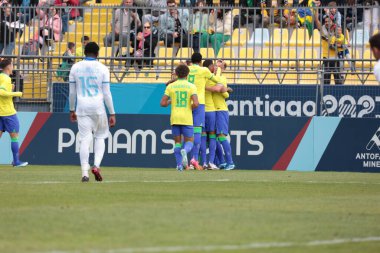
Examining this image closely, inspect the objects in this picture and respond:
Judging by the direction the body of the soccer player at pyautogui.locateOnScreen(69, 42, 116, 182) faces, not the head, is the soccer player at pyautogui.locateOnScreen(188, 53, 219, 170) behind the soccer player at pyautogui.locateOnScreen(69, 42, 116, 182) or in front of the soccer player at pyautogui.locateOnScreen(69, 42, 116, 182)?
in front

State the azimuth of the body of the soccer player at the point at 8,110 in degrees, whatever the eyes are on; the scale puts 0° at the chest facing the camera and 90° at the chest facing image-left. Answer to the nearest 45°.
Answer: approximately 270°

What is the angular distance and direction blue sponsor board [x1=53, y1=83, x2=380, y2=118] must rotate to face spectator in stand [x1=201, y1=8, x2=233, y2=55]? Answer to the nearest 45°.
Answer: approximately 135° to its right

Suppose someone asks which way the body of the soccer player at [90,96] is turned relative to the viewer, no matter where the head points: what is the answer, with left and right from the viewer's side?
facing away from the viewer

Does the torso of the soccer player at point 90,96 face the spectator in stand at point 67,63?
yes

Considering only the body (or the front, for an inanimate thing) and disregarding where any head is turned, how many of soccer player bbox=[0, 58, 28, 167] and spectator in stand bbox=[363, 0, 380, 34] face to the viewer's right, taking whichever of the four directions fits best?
1

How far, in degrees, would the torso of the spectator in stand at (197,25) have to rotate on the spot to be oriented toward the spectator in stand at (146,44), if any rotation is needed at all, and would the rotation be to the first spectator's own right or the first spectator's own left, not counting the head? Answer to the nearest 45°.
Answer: approximately 90° to the first spectator's own right

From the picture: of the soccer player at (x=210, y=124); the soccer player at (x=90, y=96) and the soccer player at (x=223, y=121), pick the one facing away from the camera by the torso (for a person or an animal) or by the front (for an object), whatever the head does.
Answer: the soccer player at (x=90, y=96)

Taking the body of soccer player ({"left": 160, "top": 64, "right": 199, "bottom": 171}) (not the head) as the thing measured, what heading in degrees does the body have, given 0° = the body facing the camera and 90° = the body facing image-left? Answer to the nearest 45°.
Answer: approximately 180°

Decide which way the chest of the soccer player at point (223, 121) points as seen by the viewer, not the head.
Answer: to the viewer's left
